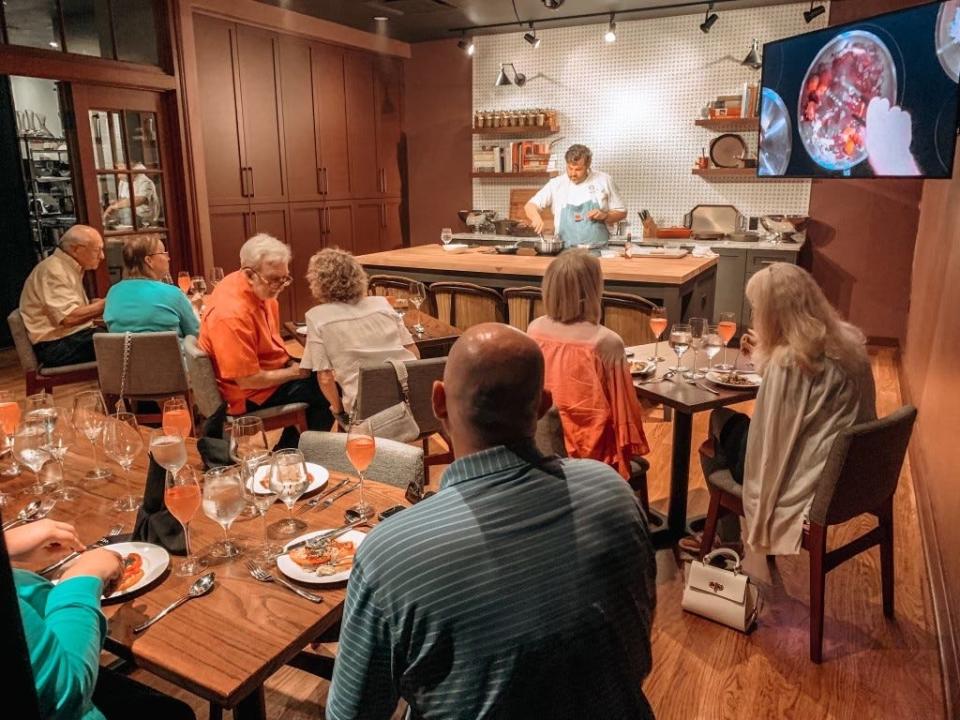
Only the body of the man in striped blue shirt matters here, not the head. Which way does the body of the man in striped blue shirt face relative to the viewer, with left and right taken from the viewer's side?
facing away from the viewer

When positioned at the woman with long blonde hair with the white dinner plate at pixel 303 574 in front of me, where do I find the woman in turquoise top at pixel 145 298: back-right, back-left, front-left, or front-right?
front-right

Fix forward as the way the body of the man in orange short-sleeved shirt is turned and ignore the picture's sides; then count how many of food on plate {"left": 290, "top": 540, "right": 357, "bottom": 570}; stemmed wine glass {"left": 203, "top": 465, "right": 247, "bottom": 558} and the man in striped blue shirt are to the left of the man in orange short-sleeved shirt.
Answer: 0

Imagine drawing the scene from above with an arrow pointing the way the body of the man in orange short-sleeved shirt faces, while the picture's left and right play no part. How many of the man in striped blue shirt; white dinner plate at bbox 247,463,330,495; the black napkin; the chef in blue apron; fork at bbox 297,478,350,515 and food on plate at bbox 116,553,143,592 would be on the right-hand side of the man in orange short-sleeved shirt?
5

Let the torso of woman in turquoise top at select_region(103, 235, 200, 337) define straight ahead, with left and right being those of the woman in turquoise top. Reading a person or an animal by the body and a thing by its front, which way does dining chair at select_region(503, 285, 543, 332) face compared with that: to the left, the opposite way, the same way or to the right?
the same way

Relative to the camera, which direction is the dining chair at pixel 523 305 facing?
away from the camera

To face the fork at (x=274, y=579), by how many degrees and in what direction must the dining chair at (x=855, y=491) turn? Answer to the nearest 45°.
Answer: approximately 90° to its left

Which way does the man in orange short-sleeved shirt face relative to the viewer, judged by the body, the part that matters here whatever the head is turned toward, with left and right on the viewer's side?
facing to the right of the viewer

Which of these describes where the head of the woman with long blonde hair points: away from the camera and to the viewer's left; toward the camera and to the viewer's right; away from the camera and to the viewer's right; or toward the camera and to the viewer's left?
away from the camera and to the viewer's left

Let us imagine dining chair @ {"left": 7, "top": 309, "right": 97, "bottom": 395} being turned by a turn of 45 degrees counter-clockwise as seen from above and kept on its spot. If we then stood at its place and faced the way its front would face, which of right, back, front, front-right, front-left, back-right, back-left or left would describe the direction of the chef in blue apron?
front-right

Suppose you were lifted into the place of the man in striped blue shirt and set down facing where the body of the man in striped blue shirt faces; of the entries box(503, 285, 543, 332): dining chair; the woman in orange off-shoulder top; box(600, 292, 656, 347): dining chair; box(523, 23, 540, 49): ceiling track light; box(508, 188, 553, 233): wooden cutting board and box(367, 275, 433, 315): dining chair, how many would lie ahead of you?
6

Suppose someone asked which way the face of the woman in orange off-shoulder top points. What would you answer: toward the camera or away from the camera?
away from the camera

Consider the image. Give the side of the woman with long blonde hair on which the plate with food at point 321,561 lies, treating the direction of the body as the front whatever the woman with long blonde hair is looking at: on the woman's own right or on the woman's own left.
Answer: on the woman's own left

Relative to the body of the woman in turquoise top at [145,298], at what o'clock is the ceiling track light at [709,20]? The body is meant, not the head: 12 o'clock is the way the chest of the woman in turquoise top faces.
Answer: The ceiling track light is roughly at 1 o'clock from the woman in turquoise top.

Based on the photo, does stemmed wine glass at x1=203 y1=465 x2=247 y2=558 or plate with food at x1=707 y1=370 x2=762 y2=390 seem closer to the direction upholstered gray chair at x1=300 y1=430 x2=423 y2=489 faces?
the stemmed wine glass
